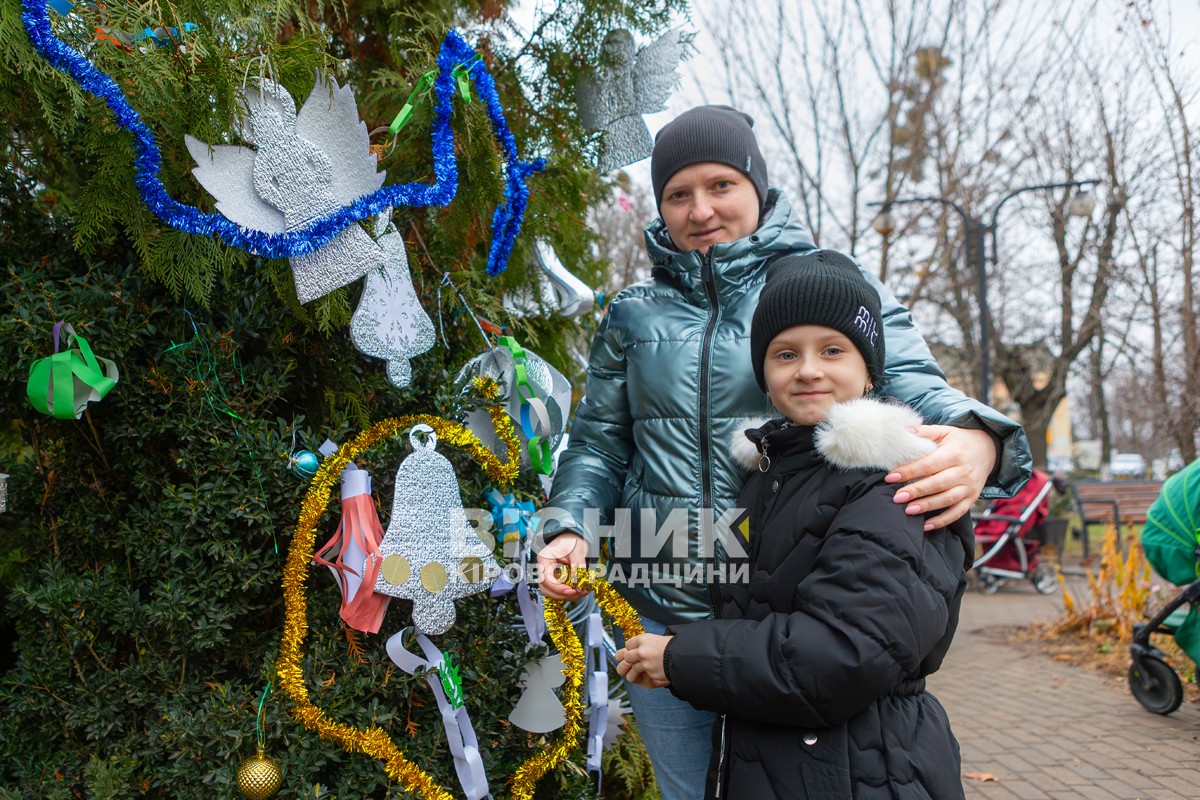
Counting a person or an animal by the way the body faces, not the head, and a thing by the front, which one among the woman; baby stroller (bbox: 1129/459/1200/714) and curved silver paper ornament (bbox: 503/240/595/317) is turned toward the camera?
the woman

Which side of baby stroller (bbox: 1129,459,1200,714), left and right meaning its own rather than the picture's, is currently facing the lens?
left

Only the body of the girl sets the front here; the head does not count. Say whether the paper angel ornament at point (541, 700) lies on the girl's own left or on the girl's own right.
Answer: on the girl's own right

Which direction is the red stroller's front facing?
to the viewer's left

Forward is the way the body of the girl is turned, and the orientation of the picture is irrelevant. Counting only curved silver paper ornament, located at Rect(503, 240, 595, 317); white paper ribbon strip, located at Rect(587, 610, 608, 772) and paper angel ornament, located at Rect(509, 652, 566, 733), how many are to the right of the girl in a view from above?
3

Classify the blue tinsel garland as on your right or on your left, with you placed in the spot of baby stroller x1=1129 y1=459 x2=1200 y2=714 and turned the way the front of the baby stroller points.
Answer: on your left

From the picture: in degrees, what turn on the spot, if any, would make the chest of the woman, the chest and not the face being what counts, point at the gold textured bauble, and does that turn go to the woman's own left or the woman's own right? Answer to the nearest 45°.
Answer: approximately 90° to the woman's own right

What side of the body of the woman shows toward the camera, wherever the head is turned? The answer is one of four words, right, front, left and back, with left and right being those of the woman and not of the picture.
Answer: front

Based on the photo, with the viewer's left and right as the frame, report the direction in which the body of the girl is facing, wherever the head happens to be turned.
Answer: facing the viewer and to the left of the viewer

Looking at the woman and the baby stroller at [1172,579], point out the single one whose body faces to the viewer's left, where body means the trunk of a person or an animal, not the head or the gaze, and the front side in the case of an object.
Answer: the baby stroller

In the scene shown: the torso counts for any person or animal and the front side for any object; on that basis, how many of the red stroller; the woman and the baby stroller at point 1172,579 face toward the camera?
1

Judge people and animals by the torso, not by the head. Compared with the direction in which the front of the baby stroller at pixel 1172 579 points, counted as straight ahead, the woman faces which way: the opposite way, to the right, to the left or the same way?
to the left

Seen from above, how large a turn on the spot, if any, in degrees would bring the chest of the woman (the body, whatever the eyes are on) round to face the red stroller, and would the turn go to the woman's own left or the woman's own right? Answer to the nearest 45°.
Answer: approximately 180°
